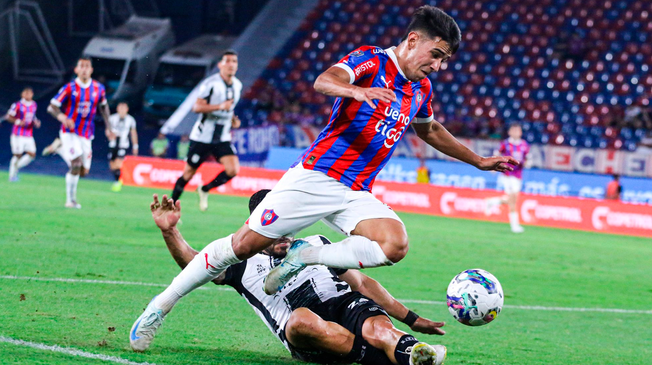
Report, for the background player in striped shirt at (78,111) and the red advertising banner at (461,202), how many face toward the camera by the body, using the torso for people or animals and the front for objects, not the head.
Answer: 2

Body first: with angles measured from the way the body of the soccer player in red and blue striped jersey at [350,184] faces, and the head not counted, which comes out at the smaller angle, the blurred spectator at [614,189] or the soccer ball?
the soccer ball

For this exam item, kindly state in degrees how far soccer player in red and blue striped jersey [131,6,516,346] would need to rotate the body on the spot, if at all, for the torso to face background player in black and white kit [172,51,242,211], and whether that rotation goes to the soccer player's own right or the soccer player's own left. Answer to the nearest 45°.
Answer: approximately 135° to the soccer player's own left

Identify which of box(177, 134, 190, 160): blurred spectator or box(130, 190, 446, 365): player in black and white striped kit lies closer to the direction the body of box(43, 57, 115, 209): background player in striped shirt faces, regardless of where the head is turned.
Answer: the player in black and white striped kit

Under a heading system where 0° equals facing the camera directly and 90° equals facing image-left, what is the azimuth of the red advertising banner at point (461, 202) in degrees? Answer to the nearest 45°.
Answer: approximately 0°

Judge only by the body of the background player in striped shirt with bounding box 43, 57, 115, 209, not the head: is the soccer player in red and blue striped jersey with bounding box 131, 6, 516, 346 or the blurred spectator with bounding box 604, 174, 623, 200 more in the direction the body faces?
the soccer player in red and blue striped jersey

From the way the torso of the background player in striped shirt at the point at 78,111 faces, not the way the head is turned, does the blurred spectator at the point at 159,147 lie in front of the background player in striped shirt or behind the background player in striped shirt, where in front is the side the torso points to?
behind

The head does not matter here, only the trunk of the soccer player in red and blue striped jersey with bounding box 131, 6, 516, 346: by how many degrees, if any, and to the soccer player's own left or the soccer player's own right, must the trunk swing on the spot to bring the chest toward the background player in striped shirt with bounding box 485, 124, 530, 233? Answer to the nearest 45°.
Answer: approximately 135° to the soccer player's own left

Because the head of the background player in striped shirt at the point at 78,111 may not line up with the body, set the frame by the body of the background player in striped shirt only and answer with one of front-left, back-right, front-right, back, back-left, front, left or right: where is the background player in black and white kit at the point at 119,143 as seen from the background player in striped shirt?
back

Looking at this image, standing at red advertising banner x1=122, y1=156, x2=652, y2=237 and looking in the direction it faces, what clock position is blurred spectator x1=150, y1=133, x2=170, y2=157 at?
The blurred spectator is roughly at 4 o'clock from the red advertising banner.

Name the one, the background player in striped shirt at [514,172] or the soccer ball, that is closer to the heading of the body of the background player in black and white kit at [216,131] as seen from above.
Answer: the soccer ball

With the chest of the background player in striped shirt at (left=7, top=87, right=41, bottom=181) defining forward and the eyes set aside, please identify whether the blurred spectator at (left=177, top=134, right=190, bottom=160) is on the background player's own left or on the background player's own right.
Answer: on the background player's own left
